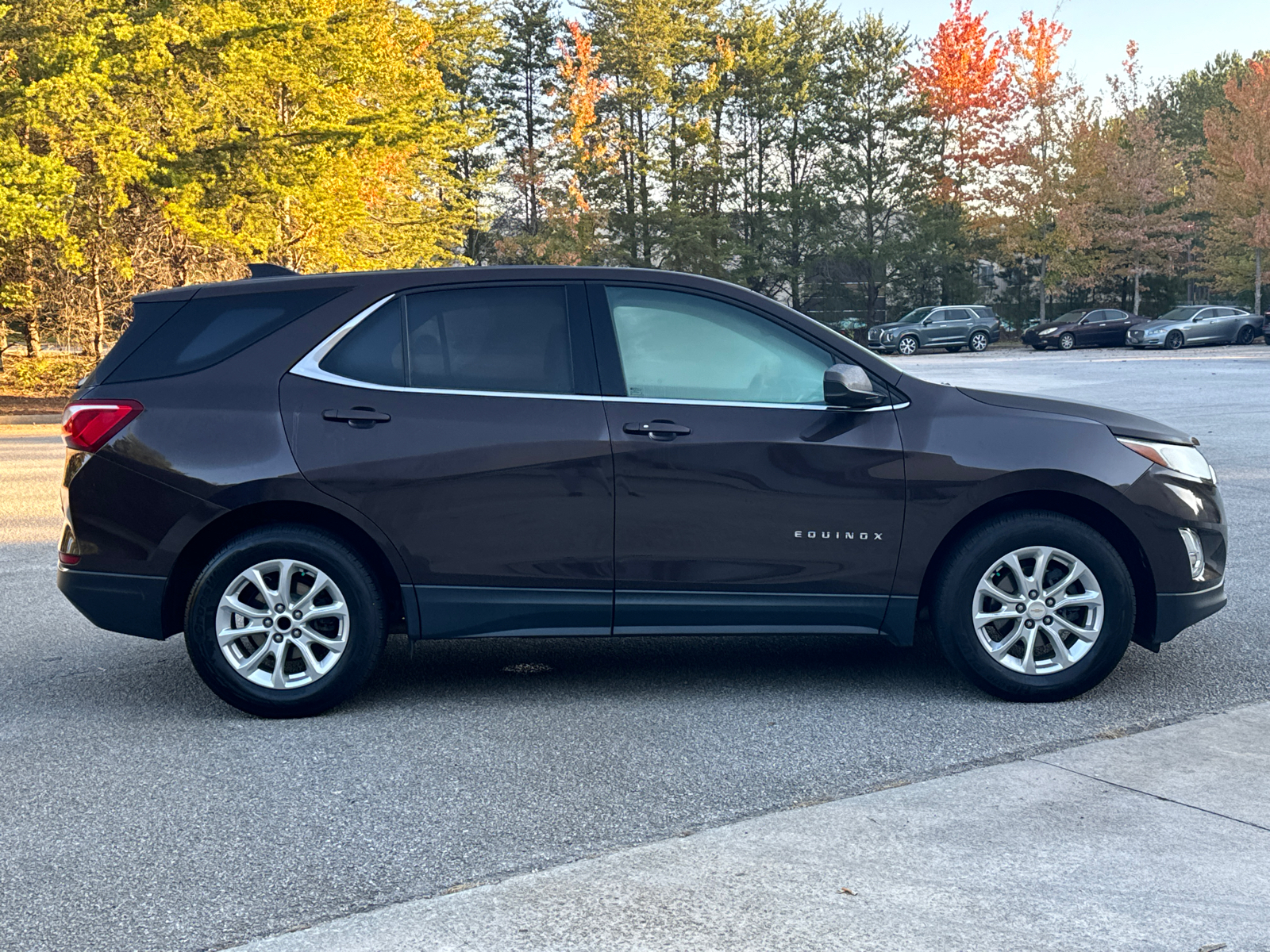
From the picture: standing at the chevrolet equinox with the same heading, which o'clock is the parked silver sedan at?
The parked silver sedan is roughly at 10 o'clock from the chevrolet equinox.

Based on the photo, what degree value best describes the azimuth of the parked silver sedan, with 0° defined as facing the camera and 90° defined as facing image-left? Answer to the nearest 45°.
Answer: approximately 45°

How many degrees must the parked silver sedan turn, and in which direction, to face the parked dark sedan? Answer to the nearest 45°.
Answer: approximately 45° to its right

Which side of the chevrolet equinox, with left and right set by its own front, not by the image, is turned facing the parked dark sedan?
left

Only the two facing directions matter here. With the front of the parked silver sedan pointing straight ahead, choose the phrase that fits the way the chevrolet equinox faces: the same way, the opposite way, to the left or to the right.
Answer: the opposite way

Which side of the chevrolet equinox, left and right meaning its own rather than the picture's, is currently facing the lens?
right

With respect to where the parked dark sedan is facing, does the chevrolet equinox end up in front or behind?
in front

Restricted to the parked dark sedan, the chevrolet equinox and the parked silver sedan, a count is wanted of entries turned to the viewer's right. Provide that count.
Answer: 1

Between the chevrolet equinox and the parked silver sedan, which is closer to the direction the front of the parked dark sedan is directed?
the chevrolet equinox

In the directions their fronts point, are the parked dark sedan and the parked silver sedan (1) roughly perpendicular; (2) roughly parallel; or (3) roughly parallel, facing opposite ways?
roughly parallel

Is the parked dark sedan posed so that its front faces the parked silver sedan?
no

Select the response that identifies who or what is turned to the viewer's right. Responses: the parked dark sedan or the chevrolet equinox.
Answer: the chevrolet equinox

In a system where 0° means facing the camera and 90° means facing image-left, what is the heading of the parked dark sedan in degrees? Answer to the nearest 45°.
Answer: approximately 45°
